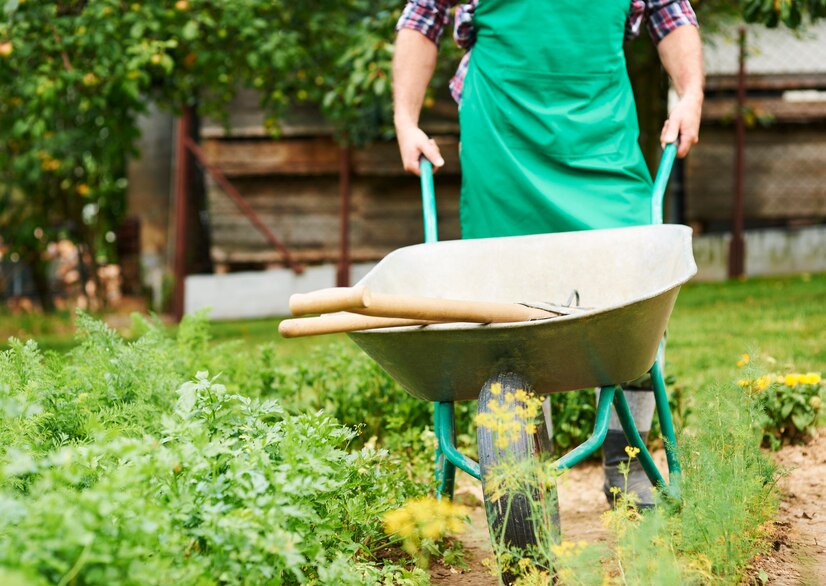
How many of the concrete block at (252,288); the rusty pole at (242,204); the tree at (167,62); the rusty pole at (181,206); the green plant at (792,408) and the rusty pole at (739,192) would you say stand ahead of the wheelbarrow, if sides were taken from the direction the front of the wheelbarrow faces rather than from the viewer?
0

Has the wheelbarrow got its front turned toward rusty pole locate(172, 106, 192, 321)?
no

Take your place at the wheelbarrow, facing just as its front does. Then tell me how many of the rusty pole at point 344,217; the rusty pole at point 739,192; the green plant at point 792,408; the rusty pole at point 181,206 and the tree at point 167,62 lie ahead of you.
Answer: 0

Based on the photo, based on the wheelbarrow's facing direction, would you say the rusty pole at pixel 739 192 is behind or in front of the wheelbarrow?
behind

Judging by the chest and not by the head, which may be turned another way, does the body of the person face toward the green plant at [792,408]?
no

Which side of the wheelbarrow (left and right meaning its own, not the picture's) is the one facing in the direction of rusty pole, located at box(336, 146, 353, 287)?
back

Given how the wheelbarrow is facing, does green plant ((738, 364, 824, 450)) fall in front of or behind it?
behind

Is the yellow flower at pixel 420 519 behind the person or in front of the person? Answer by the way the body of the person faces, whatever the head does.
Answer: in front

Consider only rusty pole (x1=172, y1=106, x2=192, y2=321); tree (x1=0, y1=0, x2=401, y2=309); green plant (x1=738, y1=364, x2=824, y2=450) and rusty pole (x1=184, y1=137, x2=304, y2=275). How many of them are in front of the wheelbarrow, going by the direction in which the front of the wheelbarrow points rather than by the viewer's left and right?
0

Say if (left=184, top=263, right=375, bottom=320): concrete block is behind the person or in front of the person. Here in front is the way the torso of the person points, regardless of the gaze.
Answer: behind

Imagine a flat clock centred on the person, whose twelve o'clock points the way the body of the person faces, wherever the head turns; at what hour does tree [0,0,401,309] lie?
The tree is roughly at 5 o'clock from the person.

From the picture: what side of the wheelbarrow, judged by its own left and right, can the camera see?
front

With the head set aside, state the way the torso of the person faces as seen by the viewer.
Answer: toward the camera
